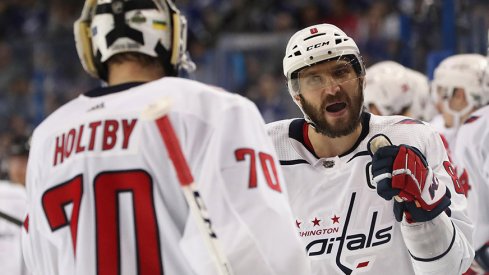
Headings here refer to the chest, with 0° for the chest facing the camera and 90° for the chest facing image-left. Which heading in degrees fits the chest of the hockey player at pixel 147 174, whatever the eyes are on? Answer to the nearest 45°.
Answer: approximately 225°

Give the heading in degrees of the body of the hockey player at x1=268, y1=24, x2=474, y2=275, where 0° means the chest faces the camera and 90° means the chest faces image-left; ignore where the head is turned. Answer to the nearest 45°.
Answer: approximately 0°

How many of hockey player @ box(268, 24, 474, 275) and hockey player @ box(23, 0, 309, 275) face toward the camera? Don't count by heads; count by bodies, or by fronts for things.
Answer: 1

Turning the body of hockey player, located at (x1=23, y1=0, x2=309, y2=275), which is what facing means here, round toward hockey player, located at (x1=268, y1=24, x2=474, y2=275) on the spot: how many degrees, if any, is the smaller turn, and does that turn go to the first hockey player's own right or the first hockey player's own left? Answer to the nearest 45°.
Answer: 0° — they already face them

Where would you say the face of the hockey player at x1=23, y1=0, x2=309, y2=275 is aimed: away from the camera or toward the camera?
away from the camera

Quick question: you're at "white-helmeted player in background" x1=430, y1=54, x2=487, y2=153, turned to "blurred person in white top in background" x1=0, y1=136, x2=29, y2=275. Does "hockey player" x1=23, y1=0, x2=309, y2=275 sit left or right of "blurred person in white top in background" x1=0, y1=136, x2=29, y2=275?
left
